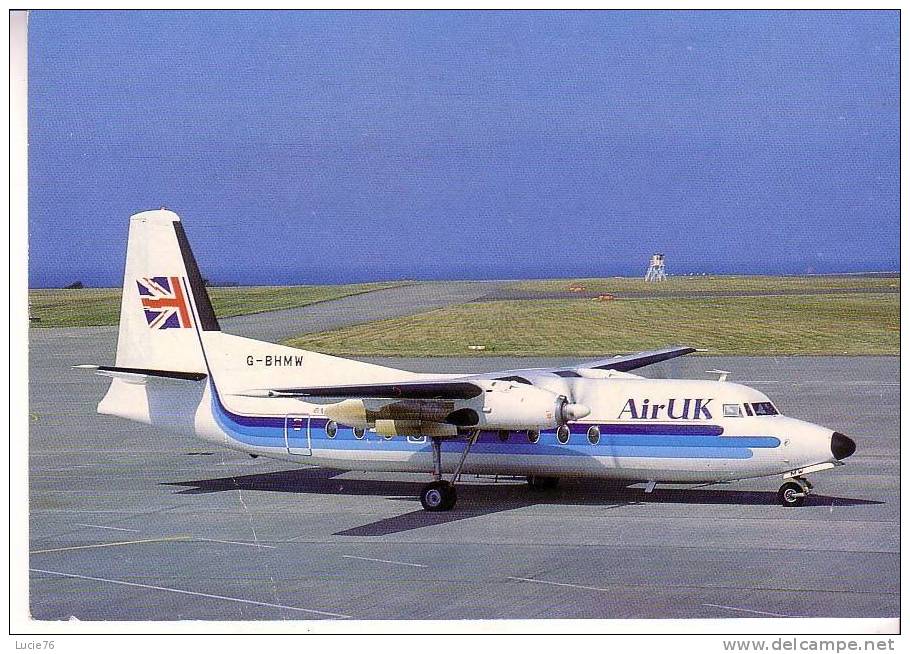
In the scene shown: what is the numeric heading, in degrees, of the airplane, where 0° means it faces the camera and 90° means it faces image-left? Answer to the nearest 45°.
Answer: approximately 315°
